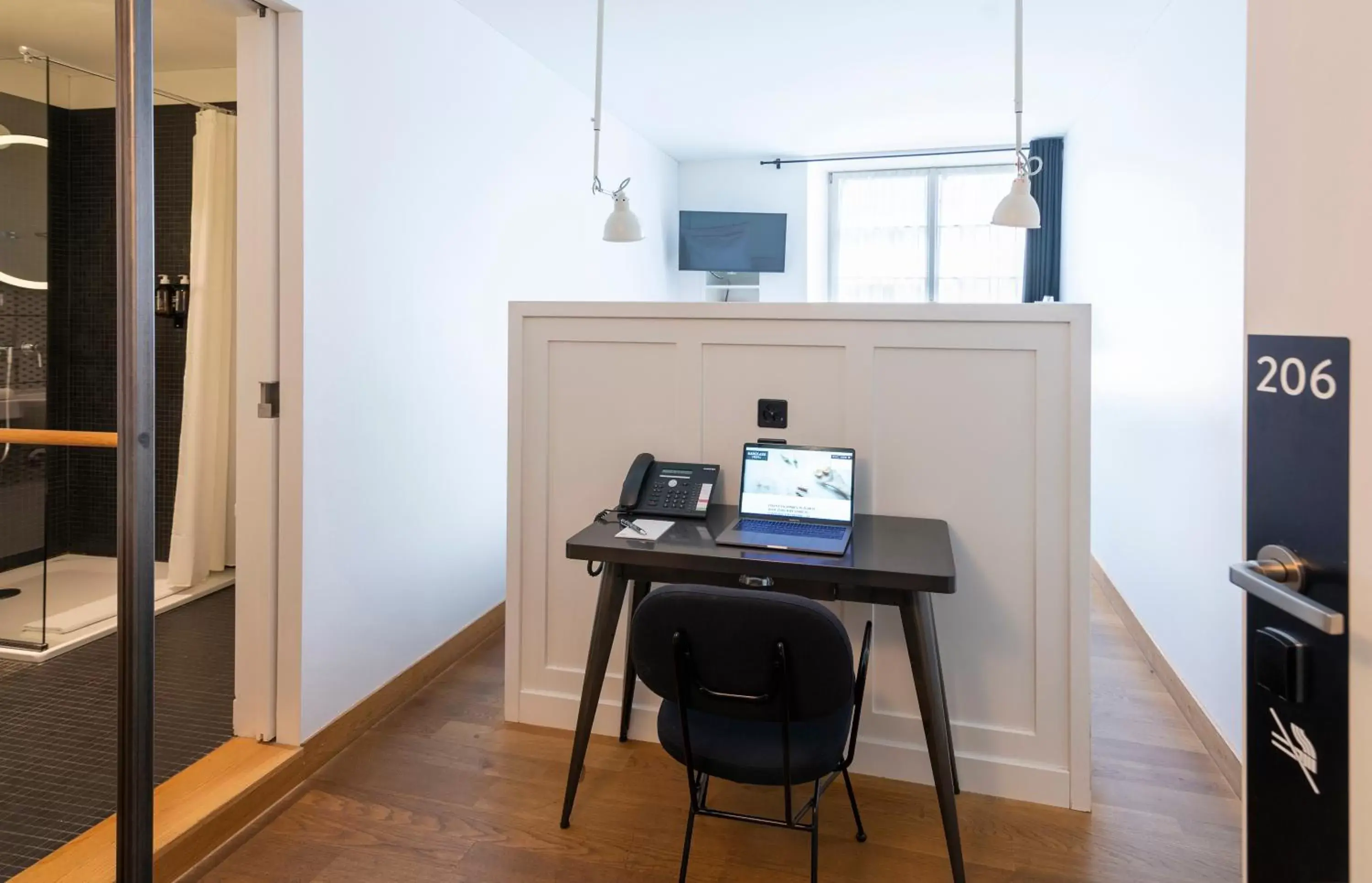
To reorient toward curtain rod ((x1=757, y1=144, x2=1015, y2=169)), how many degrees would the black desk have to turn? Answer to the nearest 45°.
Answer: approximately 180°

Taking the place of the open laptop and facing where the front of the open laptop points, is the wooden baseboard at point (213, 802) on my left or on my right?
on my right

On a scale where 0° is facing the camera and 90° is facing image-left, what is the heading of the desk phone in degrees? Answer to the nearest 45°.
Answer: approximately 0°

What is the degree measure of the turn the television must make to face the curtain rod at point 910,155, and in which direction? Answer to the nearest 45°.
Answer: approximately 90° to its left

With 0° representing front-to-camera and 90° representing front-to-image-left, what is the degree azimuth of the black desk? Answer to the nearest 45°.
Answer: approximately 0°

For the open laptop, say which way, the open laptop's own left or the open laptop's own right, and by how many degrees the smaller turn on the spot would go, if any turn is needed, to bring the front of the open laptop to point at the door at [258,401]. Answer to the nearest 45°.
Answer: approximately 90° to the open laptop's own right

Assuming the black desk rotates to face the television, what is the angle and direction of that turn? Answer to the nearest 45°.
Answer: approximately 180°
